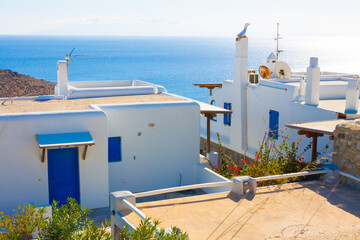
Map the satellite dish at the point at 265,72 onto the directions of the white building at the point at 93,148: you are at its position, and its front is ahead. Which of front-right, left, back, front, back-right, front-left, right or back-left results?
back-left

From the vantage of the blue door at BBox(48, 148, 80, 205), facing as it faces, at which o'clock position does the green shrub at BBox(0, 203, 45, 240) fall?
The green shrub is roughly at 12 o'clock from the blue door.

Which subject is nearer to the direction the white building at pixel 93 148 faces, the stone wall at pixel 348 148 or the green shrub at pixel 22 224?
the green shrub

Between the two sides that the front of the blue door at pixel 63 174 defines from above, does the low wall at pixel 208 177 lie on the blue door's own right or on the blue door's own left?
on the blue door's own left

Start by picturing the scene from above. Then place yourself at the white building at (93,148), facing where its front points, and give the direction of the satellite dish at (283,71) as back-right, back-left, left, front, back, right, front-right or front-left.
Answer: back-left

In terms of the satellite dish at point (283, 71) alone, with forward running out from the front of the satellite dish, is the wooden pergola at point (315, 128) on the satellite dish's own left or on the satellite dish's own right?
on the satellite dish's own left

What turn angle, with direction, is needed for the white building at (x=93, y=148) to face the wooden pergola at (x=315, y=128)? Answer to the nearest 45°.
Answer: approximately 90° to its left

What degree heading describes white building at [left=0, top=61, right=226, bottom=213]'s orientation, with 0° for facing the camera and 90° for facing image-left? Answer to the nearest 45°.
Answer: approximately 0°

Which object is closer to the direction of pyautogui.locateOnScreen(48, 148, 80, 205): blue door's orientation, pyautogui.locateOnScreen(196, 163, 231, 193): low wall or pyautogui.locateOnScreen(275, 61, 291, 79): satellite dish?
the low wall

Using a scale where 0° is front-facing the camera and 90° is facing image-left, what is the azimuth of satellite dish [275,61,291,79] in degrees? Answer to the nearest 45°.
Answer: approximately 45°

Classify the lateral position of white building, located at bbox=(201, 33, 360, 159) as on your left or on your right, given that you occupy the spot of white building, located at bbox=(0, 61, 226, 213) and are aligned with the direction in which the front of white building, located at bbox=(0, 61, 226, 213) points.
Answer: on your left
